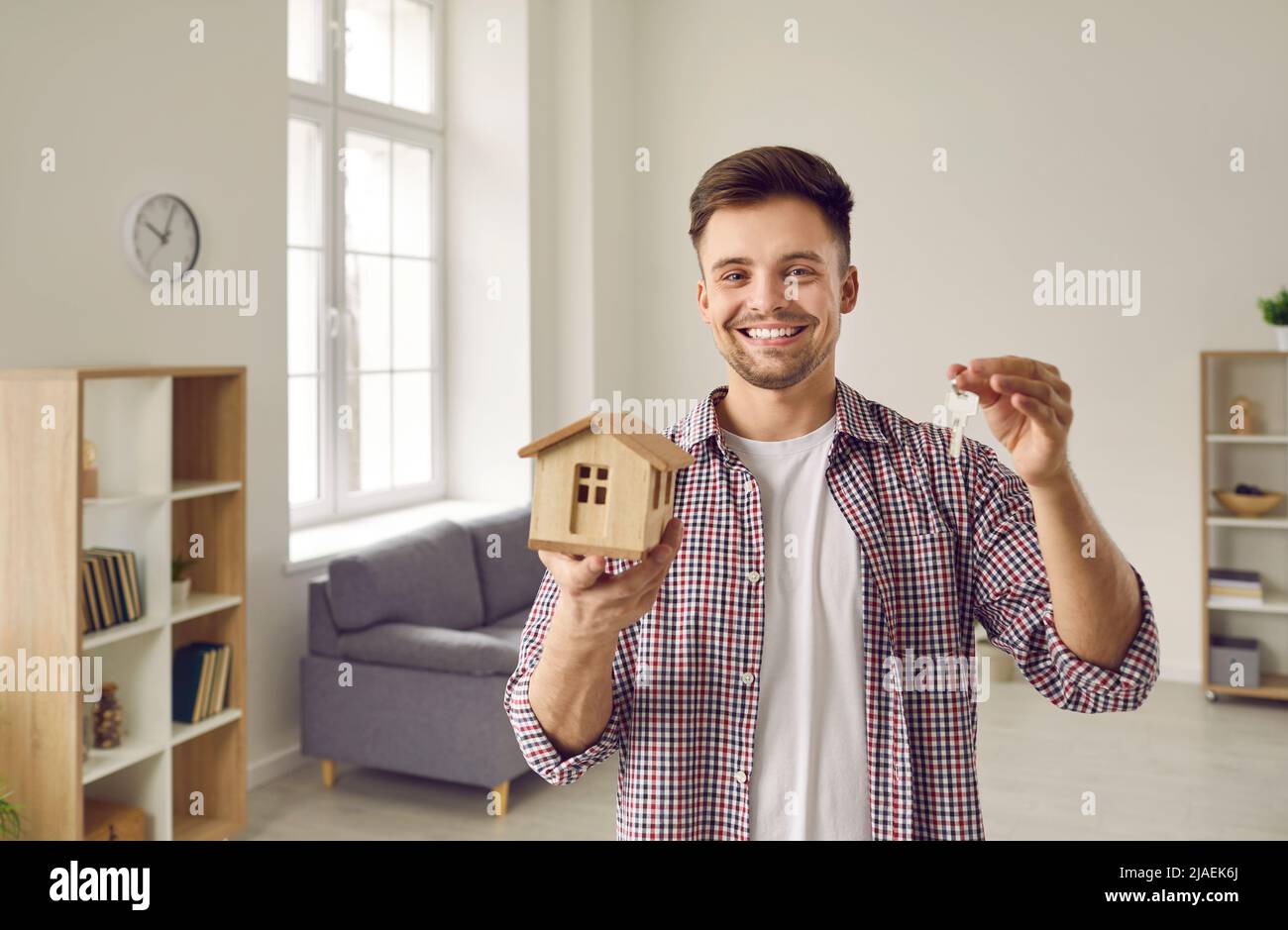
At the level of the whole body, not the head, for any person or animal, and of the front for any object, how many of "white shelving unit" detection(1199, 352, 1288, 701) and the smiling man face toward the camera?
2

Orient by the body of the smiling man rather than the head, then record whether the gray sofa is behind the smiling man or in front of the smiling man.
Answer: behind

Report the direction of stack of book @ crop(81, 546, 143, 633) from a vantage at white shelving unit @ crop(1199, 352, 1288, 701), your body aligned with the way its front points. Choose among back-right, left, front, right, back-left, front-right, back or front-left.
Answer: front-right

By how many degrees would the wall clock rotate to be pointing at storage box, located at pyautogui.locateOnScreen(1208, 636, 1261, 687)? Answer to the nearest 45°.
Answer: approximately 45° to its left

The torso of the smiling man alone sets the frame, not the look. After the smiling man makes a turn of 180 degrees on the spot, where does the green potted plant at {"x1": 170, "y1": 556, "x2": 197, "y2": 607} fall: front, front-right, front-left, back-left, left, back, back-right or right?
front-left

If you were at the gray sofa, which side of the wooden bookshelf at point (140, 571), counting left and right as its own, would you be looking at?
left

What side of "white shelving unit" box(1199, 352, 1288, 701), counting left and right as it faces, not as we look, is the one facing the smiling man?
front
